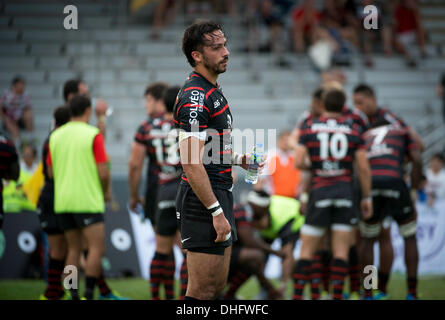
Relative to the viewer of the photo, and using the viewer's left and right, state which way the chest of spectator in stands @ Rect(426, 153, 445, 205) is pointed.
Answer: facing the viewer

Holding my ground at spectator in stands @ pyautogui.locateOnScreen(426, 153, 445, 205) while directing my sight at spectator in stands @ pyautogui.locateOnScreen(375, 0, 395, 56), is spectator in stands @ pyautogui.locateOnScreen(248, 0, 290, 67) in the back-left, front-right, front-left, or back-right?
front-left

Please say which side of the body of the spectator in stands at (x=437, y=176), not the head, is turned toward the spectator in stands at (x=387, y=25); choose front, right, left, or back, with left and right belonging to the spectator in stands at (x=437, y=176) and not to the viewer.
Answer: back

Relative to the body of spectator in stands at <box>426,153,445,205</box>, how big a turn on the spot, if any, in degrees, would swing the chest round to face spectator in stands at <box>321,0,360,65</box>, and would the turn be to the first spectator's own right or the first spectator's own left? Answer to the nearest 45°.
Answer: approximately 135° to the first spectator's own right

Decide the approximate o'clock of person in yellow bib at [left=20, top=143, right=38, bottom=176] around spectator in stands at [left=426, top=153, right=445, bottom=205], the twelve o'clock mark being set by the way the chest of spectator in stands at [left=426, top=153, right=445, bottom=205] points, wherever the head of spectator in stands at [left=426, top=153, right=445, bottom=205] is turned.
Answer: person in yellow bib at [left=20, top=143, right=38, bottom=176] is roughly at 2 o'clock from spectator in stands at [left=426, top=153, right=445, bottom=205].

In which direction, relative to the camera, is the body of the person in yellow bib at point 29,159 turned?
toward the camera

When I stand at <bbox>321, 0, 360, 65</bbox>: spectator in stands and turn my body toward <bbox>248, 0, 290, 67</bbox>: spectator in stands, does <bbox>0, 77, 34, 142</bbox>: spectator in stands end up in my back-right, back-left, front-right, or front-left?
front-left

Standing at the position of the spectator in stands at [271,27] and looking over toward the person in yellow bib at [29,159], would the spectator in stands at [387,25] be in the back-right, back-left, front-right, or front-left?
back-left
